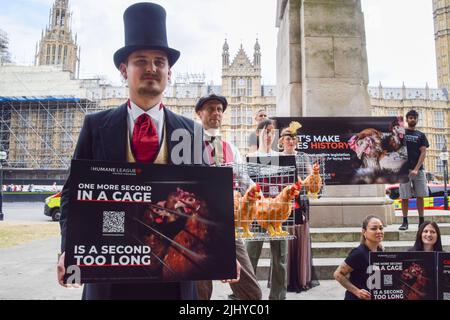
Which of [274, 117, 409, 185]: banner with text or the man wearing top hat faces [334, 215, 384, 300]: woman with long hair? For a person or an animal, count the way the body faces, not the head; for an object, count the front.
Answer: the banner with text

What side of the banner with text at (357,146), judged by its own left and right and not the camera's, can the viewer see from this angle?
front

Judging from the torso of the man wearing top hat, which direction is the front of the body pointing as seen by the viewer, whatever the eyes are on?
toward the camera

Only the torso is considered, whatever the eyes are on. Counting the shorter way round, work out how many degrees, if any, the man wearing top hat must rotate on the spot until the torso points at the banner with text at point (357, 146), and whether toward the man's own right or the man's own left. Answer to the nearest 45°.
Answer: approximately 135° to the man's own left

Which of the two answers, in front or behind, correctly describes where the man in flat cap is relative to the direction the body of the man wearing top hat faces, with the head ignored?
behind

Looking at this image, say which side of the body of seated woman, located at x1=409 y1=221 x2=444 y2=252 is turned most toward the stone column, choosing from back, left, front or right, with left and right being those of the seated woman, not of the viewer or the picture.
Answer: back

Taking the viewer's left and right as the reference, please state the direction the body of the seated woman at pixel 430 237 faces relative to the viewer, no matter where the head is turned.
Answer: facing the viewer

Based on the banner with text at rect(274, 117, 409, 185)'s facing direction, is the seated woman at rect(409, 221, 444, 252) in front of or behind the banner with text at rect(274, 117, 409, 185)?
in front

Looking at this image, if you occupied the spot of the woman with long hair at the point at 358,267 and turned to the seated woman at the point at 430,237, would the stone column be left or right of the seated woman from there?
left

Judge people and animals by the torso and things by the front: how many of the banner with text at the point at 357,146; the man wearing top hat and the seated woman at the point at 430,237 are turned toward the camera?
3

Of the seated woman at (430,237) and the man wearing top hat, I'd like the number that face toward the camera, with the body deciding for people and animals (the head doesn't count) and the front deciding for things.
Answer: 2
